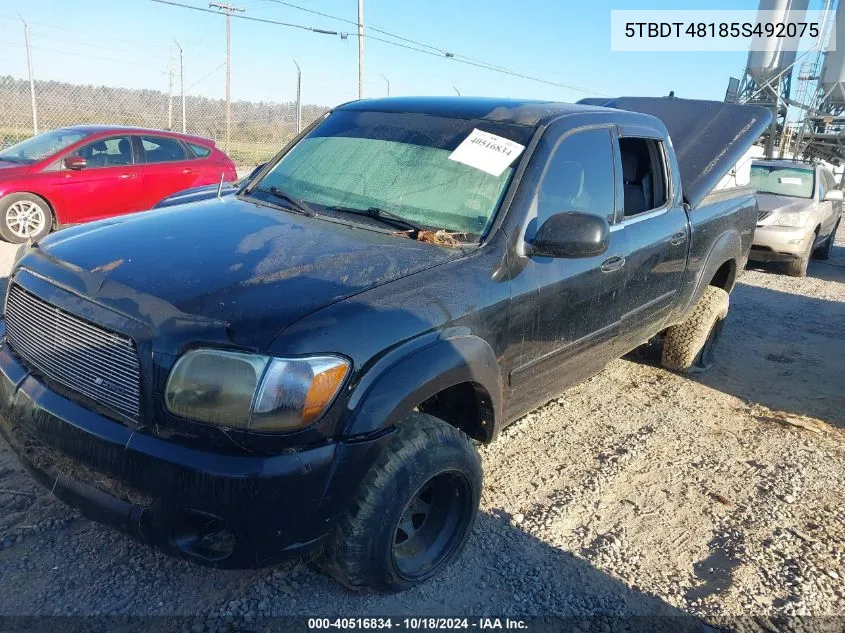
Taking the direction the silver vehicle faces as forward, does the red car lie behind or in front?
in front

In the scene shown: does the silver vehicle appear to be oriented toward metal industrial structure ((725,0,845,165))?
no

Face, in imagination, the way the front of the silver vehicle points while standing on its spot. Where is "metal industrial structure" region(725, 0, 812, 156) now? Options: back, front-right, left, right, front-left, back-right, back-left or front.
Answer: back-right

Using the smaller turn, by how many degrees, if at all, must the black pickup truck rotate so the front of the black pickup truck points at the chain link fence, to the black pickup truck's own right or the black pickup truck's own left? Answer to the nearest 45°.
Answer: approximately 135° to the black pickup truck's own right

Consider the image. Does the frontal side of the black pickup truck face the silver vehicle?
no

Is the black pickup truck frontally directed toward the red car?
no

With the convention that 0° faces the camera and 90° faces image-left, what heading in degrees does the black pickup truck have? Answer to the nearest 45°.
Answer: approximately 45°

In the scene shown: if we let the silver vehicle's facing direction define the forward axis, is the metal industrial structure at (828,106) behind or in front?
behind

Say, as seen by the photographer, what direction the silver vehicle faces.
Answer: facing the viewer and to the left of the viewer

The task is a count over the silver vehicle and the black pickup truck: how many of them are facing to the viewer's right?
0
